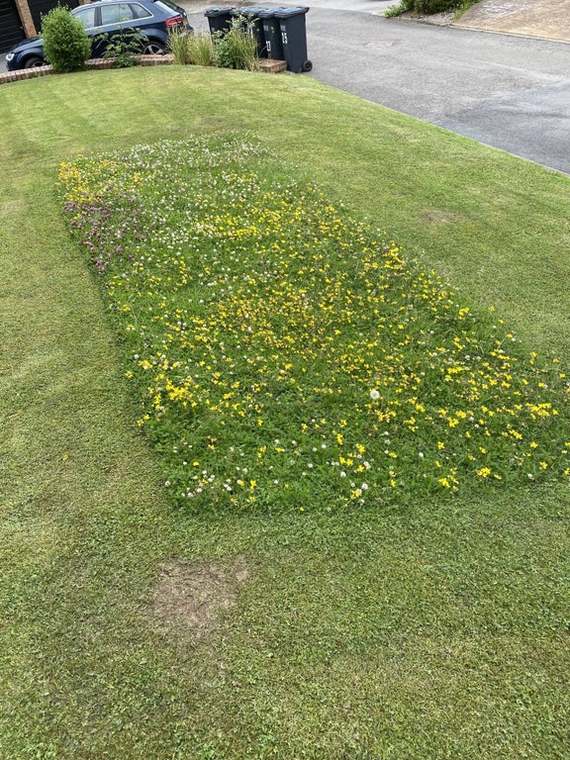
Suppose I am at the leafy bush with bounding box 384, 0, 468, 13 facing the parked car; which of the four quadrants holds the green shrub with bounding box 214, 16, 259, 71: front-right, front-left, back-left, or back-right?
front-left

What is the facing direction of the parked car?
to the viewer's left

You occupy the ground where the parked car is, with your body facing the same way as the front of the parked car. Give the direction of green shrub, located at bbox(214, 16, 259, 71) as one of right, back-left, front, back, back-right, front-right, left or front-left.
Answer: back-left

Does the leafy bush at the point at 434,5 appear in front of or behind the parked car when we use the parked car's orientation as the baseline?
behind

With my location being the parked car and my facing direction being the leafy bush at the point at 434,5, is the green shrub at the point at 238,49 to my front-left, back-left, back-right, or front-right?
front-right

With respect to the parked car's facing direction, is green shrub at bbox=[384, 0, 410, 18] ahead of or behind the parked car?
behind

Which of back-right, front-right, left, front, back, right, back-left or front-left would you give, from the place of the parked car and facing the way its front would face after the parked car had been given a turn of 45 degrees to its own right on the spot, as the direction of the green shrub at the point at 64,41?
left
